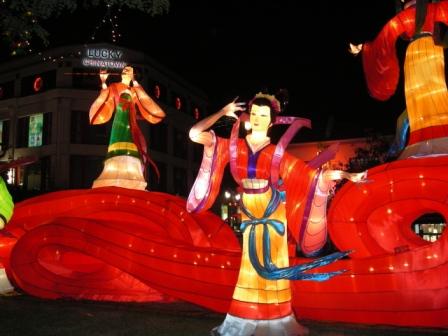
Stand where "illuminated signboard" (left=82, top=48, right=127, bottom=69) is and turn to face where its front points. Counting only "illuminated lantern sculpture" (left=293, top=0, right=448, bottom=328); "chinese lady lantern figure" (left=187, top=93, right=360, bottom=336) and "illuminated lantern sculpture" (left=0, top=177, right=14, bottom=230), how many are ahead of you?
3

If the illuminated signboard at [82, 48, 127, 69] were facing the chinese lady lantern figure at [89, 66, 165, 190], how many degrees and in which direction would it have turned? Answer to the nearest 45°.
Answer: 0° — it already faces it

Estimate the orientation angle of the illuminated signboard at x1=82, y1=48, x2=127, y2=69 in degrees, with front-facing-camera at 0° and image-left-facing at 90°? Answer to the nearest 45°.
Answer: approximately 0°

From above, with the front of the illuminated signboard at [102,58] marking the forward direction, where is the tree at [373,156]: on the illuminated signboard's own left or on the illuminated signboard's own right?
on the illuminated signboard's own left

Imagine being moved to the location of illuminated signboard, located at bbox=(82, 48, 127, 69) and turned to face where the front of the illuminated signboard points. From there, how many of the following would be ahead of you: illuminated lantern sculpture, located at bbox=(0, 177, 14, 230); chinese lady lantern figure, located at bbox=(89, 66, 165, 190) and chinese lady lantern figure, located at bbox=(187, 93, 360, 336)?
3

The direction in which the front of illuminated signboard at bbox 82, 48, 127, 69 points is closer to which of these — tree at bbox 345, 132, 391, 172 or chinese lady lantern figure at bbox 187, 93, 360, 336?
the chinese lady lantern figure

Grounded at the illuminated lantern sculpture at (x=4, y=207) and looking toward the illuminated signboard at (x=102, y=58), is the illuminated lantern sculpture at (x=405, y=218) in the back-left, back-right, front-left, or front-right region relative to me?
back-right

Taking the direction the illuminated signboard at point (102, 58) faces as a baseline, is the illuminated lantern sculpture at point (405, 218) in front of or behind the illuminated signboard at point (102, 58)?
in front

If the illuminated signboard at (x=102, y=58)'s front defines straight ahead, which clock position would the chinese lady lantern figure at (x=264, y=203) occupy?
The chinese lady lantern figure is roughly at 12 o'clock from the illuminated signboard.

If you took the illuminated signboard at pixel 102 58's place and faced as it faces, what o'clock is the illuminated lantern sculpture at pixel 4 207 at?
The illuminated lantern sculpture is roughly at 12 o'clock from the illuminated signboard.
